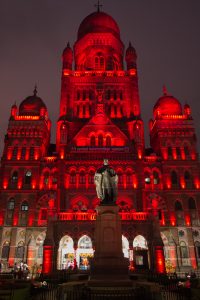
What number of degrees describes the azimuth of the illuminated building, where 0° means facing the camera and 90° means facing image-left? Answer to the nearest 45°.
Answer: approximately 0°

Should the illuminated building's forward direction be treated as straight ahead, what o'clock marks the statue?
The statue is roughly at 12 o'clock from the illuminated building.

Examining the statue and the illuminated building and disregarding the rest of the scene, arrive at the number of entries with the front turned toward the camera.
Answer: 2

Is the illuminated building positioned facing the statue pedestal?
yes

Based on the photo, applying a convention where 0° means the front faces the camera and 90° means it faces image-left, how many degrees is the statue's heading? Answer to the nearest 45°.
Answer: approximately 0°

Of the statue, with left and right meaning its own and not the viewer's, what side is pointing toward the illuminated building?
back
